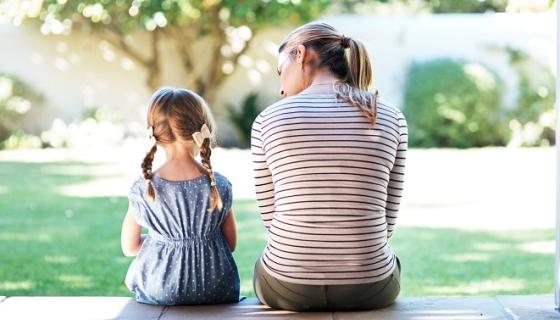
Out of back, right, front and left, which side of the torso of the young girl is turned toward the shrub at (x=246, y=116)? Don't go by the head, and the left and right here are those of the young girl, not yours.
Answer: front

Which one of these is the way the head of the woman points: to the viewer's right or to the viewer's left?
to the viewer's left

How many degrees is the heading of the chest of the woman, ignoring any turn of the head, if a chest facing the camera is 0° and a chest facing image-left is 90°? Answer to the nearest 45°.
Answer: approximately 180°

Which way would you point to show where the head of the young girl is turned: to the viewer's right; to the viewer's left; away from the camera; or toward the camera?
away from the camera

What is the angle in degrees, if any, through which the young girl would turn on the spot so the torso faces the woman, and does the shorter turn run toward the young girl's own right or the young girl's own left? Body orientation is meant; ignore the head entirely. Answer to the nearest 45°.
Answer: approximately 135° to the young girl's own right

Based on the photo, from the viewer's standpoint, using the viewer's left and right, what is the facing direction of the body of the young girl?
facing away from the viewer

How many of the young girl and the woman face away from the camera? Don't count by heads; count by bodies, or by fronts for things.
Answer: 2

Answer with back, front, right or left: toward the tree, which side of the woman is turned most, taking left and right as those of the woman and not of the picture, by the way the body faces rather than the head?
front

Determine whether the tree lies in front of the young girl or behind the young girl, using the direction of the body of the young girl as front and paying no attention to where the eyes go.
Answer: in front
